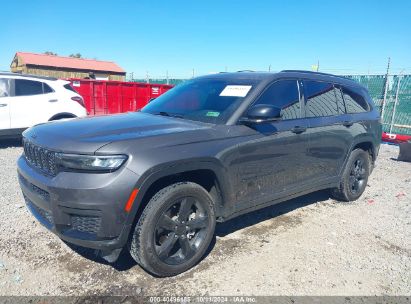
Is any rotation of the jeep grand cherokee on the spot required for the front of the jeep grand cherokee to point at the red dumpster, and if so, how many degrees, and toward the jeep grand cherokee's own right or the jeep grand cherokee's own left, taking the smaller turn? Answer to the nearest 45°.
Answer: approximately 135° to the jeep grand cherokee's own right

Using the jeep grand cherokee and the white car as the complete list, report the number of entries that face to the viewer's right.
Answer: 0

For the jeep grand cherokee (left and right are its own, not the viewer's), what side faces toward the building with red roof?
right

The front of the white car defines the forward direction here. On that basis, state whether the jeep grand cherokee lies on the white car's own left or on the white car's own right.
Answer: on the white car's own left

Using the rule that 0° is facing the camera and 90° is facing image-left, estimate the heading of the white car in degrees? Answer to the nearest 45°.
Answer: approximately 90°

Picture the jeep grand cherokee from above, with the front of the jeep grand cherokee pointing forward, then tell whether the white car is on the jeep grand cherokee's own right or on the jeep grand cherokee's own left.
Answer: on the jeep grand cherokee's own right

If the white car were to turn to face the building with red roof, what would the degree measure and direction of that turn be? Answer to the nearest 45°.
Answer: approximately 90° to its right

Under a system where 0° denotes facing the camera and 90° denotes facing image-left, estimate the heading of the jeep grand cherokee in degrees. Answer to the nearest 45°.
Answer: approximately 45°

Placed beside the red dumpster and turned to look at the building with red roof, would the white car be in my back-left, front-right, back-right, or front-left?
back-left
